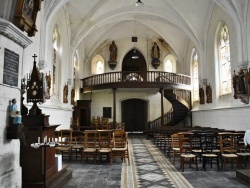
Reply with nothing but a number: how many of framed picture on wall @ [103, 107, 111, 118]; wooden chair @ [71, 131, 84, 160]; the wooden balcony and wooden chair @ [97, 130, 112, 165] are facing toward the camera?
4

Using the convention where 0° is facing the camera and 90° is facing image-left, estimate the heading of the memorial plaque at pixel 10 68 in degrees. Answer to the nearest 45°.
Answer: approximately 315°

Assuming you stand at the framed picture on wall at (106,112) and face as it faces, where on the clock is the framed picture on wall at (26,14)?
the framed picture on wall at (26,14) is roughly at 12 o'clock from the framed picture on wall at (106,112).

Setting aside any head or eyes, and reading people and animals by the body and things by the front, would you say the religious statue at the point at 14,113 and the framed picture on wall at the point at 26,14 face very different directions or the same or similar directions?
same or similar directions

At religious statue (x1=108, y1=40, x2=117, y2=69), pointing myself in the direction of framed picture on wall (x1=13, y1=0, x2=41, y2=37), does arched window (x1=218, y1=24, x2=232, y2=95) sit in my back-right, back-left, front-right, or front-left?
front-left

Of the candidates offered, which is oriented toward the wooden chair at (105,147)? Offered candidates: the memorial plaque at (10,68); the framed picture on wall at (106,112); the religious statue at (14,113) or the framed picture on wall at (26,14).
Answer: the framed picture on wall at (106,112)

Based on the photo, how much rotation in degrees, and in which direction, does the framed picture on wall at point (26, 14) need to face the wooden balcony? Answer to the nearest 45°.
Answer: approximately 90° to its left

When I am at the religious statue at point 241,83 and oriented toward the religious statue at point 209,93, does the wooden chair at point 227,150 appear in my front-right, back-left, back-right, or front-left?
back-left

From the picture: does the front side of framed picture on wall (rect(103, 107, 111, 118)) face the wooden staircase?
no

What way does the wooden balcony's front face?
toward the camera

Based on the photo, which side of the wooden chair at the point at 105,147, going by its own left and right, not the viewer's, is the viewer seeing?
front

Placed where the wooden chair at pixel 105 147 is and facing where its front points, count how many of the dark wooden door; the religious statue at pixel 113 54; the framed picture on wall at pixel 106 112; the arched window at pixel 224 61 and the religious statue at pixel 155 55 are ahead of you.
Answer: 0

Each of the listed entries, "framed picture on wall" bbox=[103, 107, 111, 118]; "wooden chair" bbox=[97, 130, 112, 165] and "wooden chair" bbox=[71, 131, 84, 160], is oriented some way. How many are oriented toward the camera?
3

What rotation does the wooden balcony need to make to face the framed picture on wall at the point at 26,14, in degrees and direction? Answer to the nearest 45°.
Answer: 0° — it already faces it

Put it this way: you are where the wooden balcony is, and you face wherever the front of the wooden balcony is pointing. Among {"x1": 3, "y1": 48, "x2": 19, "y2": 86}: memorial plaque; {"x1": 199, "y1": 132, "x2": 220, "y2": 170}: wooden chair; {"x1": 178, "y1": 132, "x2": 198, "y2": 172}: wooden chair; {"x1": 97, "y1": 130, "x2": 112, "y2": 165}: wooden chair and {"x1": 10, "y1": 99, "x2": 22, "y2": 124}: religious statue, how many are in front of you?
5

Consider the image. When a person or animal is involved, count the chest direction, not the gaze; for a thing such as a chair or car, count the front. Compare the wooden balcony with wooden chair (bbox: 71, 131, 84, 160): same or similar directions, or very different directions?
same or similar directions

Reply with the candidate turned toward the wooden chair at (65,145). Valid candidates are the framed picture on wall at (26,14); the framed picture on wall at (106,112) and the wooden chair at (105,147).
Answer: the framed picture on wall at (106,112)

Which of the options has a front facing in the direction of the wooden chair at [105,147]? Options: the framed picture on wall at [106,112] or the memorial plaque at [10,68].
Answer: the framed picture on wall

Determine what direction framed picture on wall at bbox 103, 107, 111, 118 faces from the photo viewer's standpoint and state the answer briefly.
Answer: facing the viewer

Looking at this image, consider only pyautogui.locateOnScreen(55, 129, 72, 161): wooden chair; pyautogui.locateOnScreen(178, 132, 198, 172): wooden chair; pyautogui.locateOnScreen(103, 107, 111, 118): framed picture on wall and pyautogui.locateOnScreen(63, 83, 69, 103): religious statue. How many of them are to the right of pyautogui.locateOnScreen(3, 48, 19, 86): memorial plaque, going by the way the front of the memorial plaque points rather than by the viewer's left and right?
0

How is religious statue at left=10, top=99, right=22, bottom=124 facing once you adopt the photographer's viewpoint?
facing the viewer and to the right of the viewer
